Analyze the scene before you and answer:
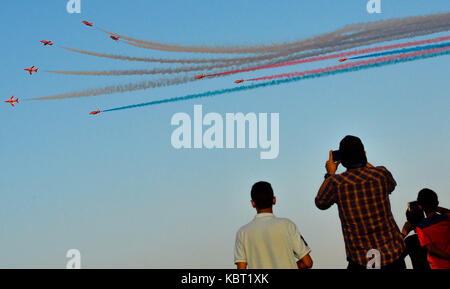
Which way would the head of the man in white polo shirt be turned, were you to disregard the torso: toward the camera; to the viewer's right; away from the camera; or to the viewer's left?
away from the camera

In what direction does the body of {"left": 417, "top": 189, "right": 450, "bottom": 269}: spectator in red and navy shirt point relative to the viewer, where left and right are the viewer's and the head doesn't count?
facing away from the viewer and to the left of the viewer

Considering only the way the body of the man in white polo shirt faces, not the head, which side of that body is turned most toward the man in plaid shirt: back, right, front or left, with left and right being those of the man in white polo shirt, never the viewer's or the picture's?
right

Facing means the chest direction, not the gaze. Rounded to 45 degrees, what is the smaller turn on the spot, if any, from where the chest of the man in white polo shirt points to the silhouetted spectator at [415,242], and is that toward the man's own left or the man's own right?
approximately 45° to the man's own right

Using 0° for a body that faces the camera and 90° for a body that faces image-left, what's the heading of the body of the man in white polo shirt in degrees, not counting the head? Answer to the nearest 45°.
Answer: approximately 180°

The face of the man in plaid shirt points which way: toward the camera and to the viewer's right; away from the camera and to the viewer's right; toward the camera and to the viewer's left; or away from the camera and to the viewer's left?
away from the camera and to the viewer's left

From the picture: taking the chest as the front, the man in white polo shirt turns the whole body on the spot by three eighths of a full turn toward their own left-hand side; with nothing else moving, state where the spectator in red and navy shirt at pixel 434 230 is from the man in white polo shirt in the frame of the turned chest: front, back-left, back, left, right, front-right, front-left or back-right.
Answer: back

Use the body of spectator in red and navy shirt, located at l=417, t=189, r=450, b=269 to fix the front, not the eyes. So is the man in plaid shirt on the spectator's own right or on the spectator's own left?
on the spectator's own left
